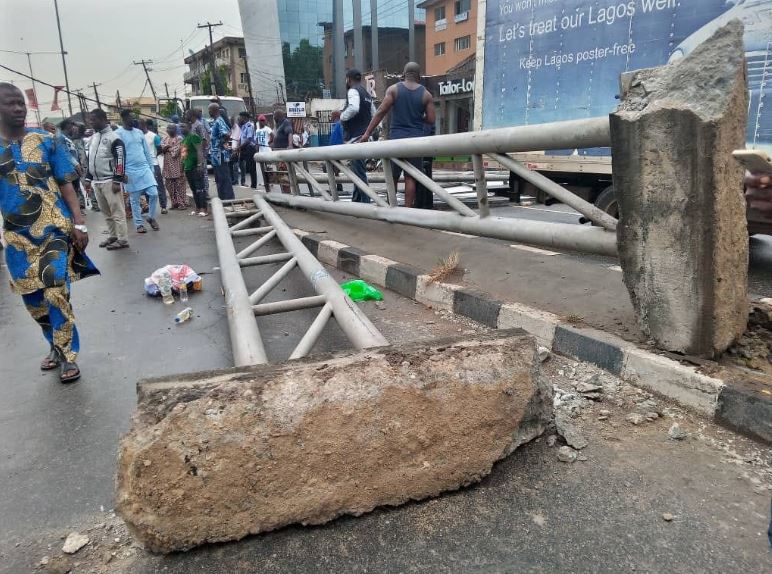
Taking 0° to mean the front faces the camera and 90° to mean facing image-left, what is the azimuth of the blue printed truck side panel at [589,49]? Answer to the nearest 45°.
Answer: approximately 45°

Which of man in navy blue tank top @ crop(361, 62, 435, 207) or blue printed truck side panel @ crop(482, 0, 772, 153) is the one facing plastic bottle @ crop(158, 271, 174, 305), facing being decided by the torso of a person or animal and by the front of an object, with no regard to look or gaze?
the blue printed truck side panel
